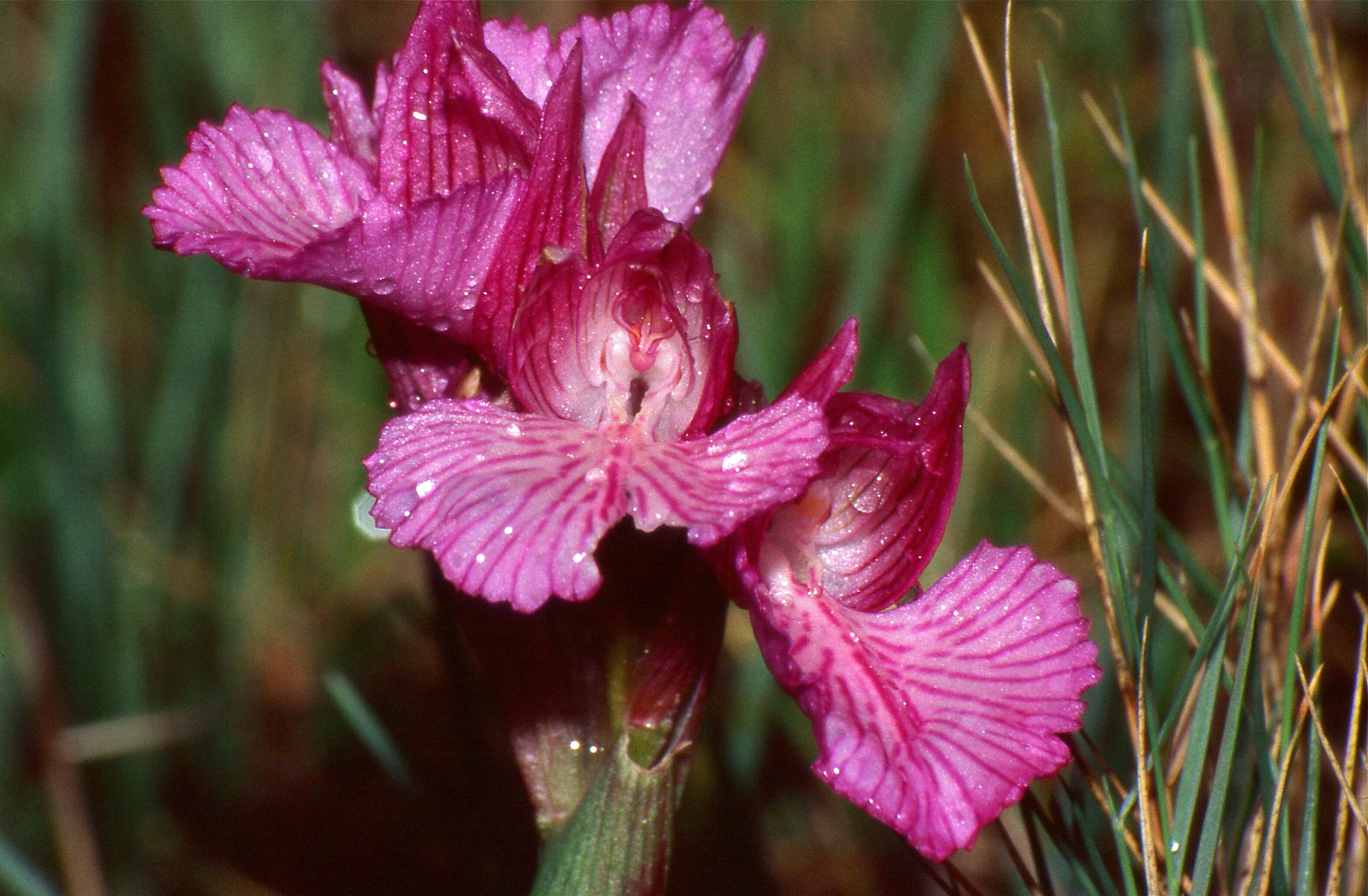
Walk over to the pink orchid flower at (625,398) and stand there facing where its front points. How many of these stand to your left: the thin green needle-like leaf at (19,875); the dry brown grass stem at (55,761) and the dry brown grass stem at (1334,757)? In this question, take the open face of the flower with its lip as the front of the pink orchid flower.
1

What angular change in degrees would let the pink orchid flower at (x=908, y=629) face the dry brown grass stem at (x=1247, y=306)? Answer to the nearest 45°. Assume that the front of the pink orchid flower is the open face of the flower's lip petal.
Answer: approximately 90° to its left

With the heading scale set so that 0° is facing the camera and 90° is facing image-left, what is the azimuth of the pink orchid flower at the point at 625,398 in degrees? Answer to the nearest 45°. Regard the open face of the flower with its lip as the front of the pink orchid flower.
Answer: approximately 0°

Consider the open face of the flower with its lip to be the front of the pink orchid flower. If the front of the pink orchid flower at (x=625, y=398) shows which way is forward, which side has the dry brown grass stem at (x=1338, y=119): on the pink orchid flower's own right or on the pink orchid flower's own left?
on the pink orchid flower's own left

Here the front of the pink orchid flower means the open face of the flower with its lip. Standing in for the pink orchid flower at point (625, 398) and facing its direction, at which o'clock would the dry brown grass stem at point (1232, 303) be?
The dry brown grass stem is roughly at 8 o'clock from the pink orchid flower.

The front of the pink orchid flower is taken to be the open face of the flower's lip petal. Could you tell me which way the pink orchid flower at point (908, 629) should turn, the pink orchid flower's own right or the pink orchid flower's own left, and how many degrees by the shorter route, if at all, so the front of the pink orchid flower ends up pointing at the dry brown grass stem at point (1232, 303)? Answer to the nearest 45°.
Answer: approximately 90° to the pink orchid flower's own left
